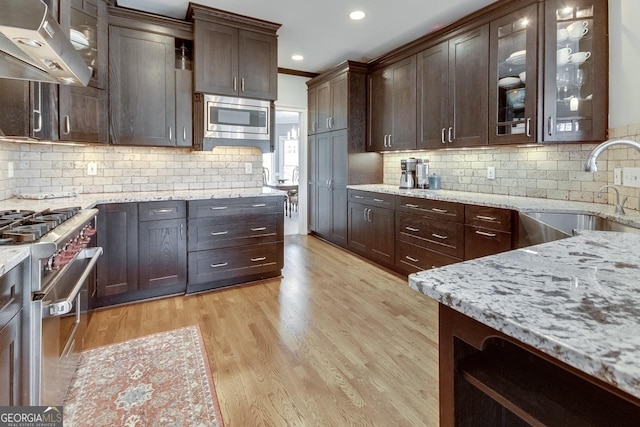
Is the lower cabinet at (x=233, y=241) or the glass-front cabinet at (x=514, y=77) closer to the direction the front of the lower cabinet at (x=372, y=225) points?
the lower cabinet

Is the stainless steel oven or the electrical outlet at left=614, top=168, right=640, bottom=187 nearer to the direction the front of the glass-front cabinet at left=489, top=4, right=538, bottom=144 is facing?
the stainless steel oven

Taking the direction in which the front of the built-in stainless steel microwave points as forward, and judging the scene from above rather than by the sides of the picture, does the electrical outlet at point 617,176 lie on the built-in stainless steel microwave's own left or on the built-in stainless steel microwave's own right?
on the built-in stainless steel microwave's own left

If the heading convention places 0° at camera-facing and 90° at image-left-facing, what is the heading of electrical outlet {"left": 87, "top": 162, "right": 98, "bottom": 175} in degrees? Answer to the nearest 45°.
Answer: approximately 0°

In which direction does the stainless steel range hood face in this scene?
to the viewer's right
